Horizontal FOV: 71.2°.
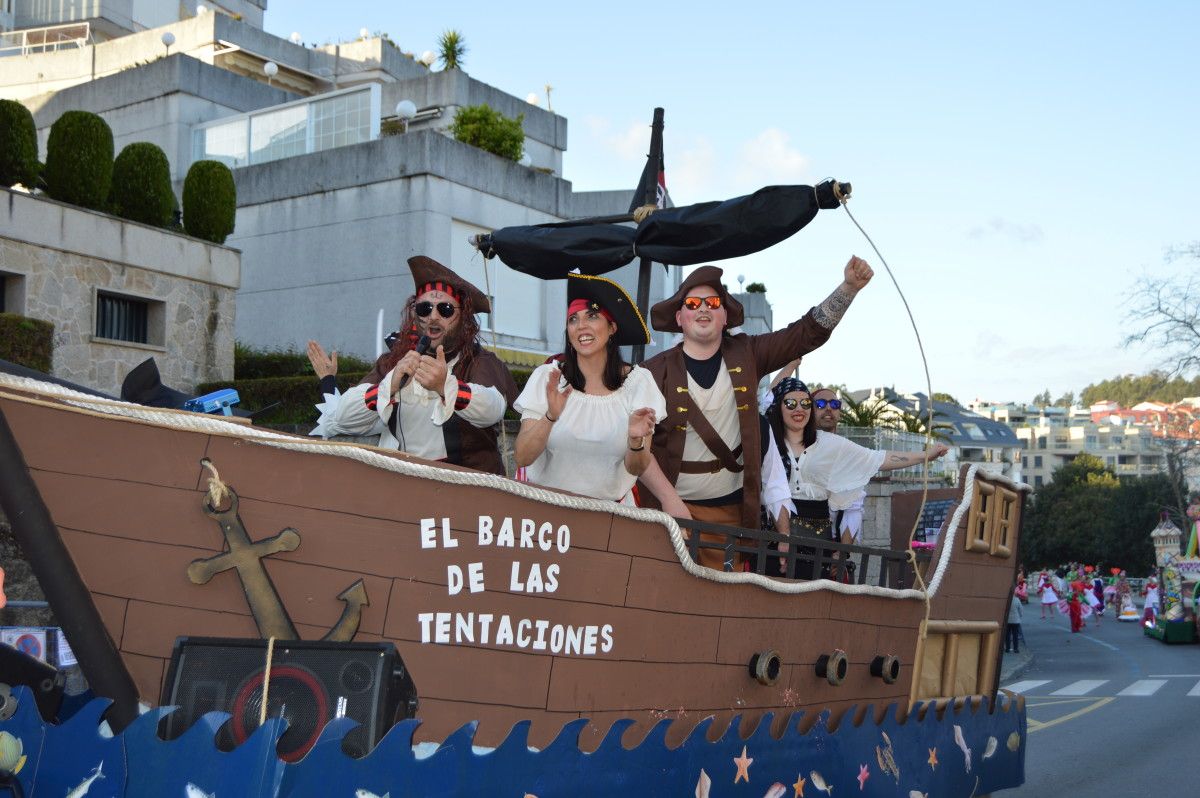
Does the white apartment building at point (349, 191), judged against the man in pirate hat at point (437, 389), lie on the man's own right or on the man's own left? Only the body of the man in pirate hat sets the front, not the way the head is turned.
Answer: on the man's own right

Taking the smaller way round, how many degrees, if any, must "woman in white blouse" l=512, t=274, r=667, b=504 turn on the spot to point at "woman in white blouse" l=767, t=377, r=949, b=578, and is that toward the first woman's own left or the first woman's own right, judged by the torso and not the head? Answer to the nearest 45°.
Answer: approximately 135° to the first woman's own left

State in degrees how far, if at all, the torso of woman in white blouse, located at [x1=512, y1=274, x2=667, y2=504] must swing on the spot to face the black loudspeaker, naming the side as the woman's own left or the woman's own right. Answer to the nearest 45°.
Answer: approximately 45° to the woman's own right

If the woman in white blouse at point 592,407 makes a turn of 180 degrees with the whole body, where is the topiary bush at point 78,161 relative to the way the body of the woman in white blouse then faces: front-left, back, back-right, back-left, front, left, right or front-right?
front-left
